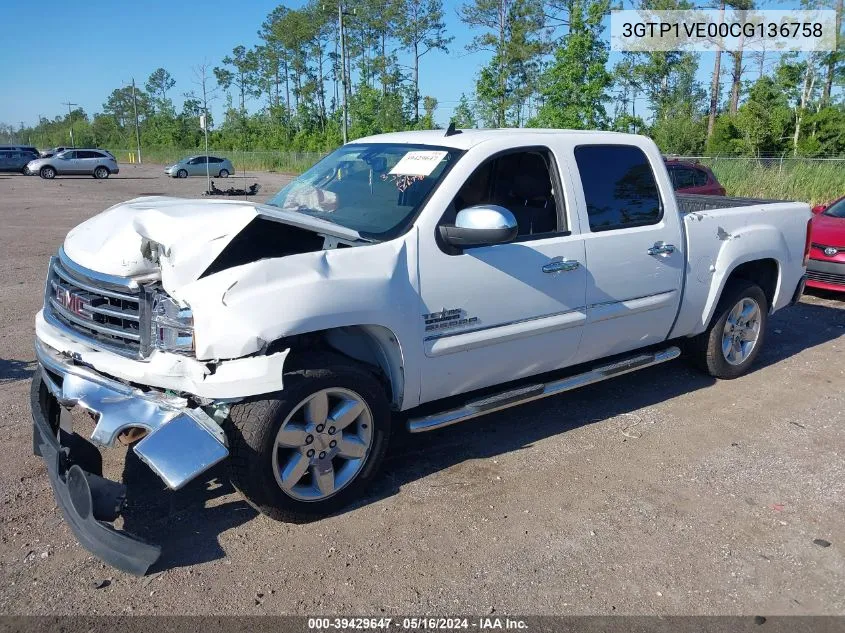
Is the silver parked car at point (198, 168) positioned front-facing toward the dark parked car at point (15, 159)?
yes

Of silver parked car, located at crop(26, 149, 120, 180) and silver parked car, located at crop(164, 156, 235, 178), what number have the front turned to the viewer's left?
2

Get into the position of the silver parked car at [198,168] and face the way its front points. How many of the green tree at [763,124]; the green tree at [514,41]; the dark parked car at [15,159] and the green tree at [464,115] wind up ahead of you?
1

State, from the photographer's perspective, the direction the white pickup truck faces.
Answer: facing the viewer and to the left of the viewer

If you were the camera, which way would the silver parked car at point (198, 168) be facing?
facing to the left of the viewer

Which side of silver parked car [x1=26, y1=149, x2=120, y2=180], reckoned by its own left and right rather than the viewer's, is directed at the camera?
left

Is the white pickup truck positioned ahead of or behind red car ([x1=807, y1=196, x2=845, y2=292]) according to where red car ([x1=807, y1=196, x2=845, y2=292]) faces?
ahead

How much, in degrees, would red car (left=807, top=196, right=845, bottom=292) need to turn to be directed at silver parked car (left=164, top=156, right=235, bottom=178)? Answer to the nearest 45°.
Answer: approximately 90° to its right

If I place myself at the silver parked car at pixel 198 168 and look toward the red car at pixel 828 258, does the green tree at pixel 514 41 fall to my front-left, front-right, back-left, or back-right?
front-left

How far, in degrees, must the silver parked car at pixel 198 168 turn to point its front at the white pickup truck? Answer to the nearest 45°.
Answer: approximately 90° to its left

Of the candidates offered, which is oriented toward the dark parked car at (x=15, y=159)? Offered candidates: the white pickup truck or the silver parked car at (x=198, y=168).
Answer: the silver parked car

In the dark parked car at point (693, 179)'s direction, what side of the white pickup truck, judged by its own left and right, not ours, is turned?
back
